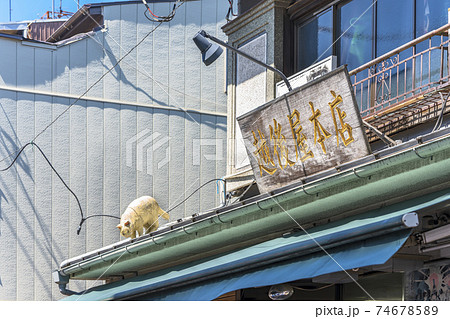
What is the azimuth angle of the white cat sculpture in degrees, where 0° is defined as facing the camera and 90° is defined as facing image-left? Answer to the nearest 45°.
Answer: approximately 45°

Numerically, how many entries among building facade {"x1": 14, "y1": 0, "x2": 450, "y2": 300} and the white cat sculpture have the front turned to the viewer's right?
0

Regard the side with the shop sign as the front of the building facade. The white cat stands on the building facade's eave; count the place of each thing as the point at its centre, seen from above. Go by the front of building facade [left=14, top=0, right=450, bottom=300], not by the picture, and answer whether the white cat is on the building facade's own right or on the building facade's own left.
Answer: on the building facade's own right

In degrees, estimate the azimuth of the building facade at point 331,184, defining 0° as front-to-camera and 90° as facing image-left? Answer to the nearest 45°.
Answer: approximately 45°
